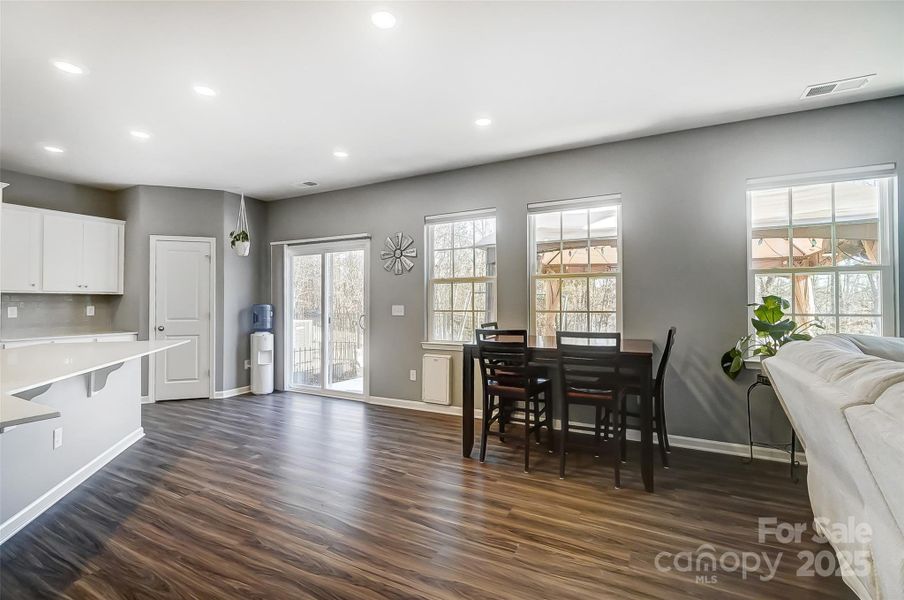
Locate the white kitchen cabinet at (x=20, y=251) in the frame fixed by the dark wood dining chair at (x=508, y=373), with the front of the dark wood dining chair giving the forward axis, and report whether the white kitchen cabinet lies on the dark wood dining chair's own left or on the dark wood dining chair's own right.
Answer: on the dark wood dining chair's own left

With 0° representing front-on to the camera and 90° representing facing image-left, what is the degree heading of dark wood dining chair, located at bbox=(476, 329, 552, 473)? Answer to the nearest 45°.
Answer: approximately 225°

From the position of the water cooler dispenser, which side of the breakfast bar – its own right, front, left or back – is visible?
left

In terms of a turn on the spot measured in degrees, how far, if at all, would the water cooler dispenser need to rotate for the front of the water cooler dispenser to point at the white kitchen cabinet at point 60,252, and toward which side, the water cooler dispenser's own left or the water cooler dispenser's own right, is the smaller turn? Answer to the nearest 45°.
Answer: approximately 135° to the water cooler dispenser's own right

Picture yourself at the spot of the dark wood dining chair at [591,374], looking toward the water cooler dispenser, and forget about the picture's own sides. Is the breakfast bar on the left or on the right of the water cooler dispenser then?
left

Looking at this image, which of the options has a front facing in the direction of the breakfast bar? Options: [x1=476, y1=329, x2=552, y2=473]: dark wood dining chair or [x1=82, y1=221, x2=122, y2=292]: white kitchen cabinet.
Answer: the white kitchen cabinet

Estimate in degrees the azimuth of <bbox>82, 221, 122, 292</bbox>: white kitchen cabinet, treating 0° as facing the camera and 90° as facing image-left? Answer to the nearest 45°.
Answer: approximately 0°

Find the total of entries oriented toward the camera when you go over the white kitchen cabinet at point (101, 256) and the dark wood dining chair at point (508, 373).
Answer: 1

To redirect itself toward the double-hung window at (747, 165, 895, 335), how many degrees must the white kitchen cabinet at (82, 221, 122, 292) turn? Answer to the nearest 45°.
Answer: approximately 45° to its left

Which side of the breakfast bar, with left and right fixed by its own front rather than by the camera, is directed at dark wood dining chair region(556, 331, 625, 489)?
front

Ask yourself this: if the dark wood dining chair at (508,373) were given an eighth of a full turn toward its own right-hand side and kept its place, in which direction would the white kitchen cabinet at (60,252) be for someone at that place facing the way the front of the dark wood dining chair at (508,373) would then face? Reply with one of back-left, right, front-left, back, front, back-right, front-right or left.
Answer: back
